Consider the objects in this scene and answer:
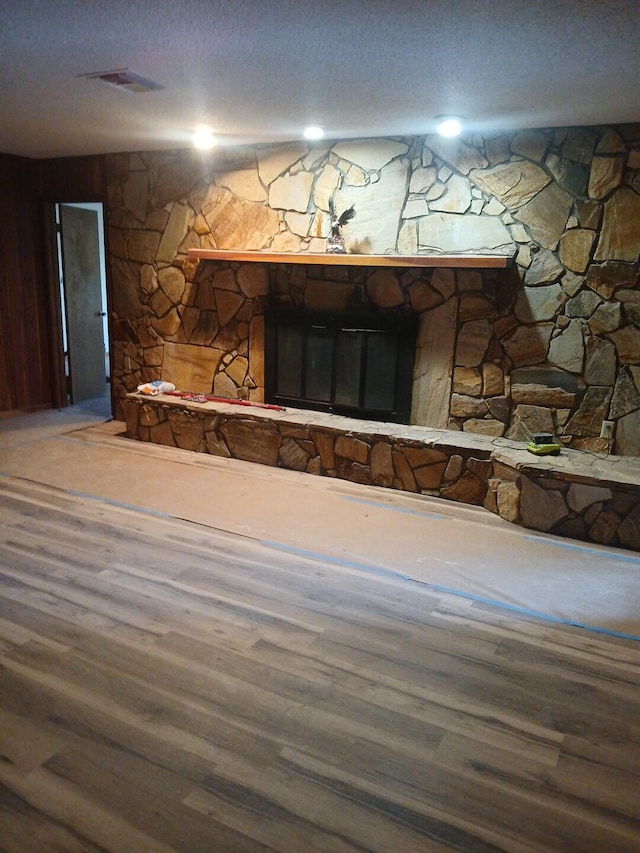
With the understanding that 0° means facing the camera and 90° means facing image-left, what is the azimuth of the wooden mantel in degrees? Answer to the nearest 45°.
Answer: approximately 0°

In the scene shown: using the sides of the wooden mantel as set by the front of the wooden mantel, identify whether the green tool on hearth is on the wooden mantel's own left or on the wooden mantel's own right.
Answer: on the wooden mantel's own left

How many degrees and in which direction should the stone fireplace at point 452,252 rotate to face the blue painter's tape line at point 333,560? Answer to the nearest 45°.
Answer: approximately 45° to its right

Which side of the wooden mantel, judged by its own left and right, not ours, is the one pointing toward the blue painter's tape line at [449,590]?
front

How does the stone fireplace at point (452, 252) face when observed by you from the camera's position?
facing the viewer

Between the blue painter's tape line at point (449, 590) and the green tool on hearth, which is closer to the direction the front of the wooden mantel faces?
the blue painter's tape line

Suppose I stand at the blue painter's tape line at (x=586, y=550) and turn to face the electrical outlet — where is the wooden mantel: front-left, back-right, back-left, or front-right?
front-left

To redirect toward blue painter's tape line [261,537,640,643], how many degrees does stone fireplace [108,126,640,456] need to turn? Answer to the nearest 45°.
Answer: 0° — it already faces it

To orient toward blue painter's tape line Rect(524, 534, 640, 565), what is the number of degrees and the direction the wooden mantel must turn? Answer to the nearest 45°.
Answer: approximately 45° to its left
